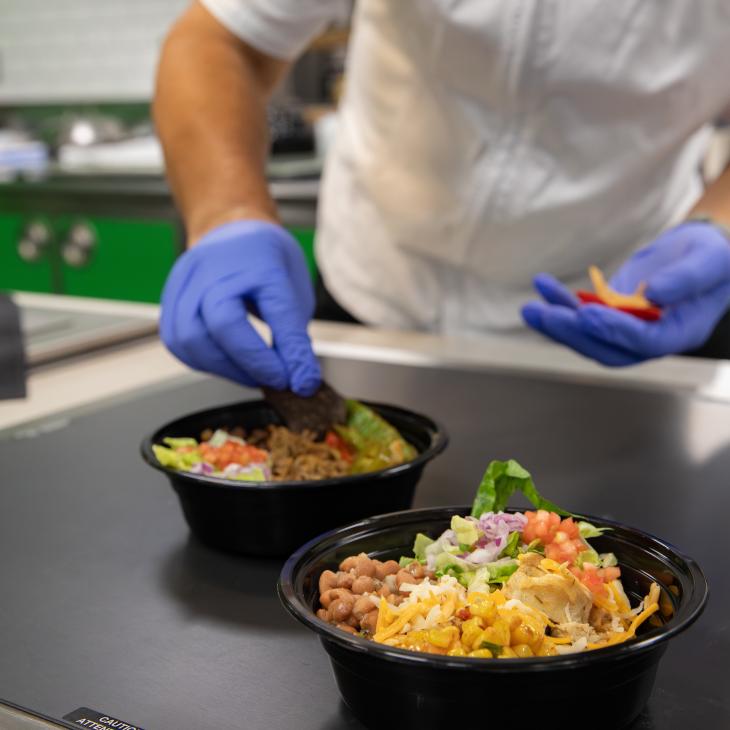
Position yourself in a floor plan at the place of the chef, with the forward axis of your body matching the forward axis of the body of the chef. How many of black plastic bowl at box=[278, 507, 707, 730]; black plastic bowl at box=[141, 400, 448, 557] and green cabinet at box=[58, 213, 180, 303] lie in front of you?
2

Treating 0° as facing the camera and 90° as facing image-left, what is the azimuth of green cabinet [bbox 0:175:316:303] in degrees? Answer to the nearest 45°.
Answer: approximately 0°

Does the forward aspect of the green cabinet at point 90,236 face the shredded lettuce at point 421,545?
yes

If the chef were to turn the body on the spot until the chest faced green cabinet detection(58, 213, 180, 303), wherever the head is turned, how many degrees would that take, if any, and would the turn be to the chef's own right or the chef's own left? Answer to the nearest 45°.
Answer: approximately 135° to the chef's own right

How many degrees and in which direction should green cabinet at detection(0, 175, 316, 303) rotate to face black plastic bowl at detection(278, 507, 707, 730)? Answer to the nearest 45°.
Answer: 0° — it already faces it

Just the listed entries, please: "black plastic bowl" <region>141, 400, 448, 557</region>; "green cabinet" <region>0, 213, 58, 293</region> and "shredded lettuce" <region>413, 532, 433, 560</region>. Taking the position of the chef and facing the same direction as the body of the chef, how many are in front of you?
2

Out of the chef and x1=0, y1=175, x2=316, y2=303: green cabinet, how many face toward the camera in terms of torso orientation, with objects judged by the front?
2

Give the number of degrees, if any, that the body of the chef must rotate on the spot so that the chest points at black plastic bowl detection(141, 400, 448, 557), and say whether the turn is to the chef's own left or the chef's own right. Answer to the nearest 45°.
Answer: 0° — they already face it

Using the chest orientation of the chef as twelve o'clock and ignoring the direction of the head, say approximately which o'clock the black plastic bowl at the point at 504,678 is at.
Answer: The black plastic bowl is roughly at 12 o'clock from the chef.

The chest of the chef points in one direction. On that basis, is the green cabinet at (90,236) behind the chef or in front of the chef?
behind
